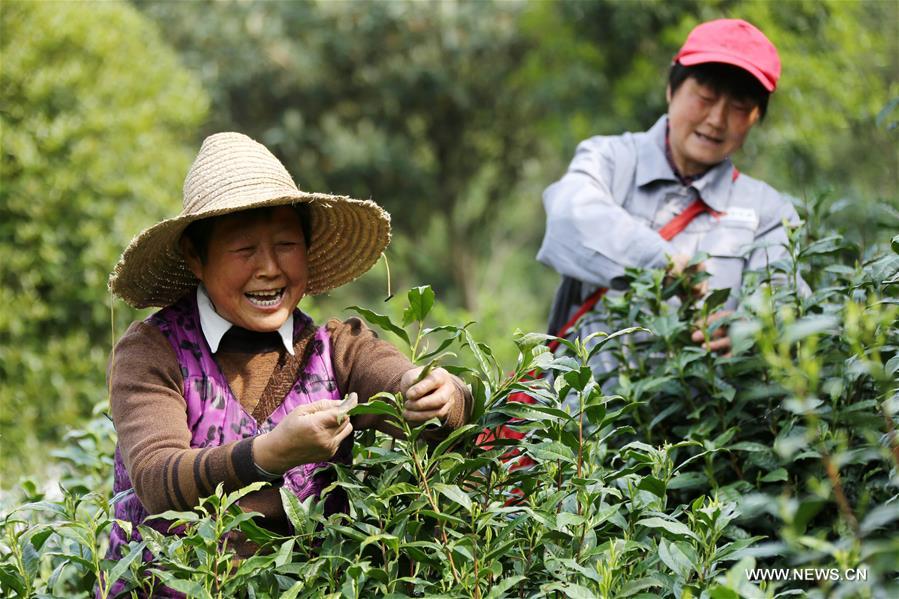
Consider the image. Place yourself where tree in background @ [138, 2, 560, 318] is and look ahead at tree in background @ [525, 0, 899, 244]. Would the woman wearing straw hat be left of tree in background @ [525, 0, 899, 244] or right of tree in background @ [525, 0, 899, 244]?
right

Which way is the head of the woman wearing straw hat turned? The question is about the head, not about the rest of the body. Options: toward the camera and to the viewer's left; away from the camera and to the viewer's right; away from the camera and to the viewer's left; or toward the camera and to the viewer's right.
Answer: toward the camera and to the viewer's right

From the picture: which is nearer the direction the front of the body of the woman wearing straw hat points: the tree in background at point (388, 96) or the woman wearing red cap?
the woman wearing red cap

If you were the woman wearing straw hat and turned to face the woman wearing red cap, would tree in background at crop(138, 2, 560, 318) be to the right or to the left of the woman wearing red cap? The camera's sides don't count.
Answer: left

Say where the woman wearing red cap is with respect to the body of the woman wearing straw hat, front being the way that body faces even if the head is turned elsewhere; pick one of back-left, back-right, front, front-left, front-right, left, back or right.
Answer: left

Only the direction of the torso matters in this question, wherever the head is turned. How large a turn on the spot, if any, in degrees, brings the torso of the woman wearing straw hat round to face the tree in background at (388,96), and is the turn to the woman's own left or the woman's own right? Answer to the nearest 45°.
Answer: approximately 135° to the woman's own left

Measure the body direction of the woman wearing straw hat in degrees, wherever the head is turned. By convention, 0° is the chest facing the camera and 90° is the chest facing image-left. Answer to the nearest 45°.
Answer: approximately 315°
